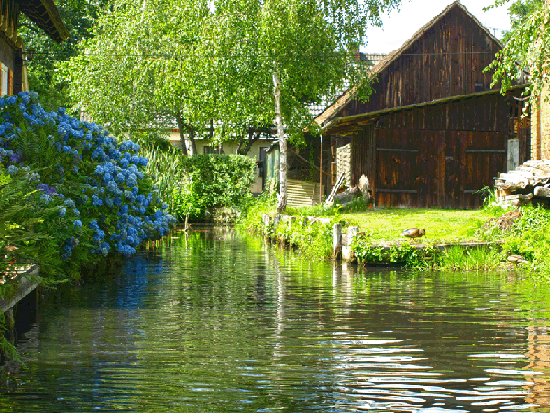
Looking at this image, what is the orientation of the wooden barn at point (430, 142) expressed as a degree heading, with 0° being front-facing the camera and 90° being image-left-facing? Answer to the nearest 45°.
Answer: approximately 0°

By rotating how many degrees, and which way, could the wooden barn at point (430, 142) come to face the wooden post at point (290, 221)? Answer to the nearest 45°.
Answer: approximately 45° to its right

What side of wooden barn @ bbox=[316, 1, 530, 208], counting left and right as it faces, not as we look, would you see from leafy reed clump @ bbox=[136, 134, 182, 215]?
right

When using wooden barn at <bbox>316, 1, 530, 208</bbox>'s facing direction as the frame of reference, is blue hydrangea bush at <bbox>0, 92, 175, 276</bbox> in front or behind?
in front

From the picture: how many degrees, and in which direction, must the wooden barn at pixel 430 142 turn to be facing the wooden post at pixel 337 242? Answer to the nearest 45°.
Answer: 0° — it already faces it

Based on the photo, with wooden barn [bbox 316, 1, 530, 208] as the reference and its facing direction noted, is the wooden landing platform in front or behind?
in front

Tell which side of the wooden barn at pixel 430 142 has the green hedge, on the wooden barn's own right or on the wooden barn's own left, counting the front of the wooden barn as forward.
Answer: on the wooden barn's own right

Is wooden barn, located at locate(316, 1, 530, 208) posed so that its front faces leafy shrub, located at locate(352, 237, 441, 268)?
yes

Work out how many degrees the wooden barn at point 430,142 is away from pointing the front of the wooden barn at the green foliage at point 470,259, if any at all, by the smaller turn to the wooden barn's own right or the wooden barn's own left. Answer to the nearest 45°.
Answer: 0° — it already faces it
